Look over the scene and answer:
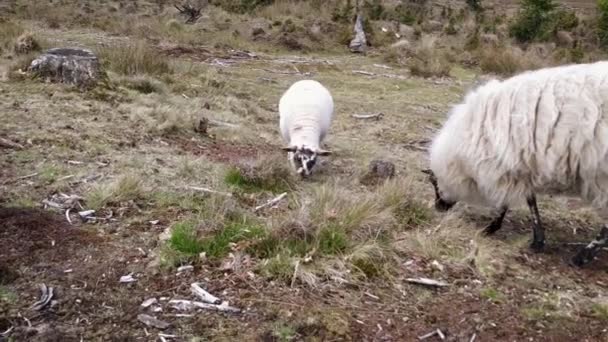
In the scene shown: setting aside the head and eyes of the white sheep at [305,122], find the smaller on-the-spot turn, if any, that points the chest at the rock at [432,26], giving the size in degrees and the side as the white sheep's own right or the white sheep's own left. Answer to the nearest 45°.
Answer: approximately 180°

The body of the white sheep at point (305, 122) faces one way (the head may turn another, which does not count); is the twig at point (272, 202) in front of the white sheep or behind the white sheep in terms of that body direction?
in front

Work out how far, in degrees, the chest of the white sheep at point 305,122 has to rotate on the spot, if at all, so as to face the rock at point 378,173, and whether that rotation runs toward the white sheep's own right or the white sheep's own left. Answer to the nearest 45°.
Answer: approximately 45° to the white sheep's own left

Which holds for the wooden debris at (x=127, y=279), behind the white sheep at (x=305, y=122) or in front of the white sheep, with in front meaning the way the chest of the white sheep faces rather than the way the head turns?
in front

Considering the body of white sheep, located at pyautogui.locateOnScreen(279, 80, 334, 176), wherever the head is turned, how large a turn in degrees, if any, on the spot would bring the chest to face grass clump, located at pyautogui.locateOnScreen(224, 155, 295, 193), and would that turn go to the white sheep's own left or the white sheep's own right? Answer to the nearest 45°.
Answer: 0° — it already faces it

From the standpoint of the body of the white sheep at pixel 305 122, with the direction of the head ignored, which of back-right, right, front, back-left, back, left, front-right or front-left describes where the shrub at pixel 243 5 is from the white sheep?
back

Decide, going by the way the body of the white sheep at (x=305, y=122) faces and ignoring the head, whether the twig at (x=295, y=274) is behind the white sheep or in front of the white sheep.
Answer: in front

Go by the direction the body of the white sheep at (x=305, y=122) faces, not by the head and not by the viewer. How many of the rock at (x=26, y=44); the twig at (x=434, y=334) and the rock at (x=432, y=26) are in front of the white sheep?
1

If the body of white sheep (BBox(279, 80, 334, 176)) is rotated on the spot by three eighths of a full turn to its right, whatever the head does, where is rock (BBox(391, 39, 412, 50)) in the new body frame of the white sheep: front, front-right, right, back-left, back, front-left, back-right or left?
front-right

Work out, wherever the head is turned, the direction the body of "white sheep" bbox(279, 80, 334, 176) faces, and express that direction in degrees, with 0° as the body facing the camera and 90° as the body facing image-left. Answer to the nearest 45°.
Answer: approximately 0°

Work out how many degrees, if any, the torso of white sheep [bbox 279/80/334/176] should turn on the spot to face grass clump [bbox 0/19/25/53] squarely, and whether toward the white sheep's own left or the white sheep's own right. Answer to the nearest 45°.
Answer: approximately 135° to the white sheep's own right

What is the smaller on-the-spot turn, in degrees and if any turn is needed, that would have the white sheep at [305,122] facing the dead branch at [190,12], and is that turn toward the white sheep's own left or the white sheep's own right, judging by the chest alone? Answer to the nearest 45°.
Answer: approximately 180°

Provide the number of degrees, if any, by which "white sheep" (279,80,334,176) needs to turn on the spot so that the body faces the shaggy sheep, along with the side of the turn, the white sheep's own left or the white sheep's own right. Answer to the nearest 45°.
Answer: approximately 45° to the white sheep's own left

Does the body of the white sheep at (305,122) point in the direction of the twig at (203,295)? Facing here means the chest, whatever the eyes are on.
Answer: yes
